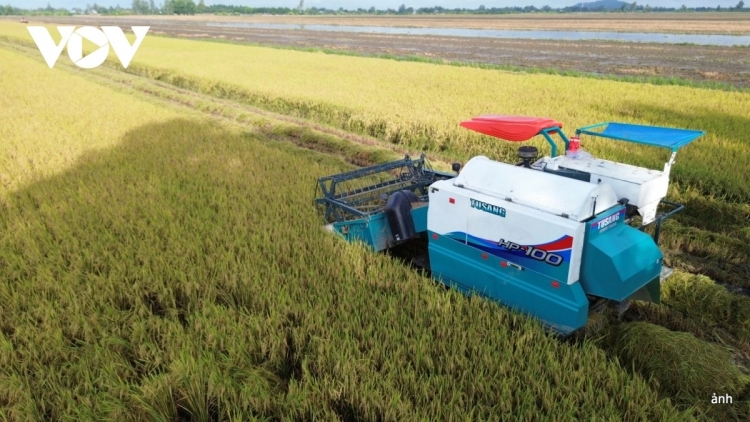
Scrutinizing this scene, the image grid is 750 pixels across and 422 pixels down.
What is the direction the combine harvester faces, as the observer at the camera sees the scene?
facing away from the viewer and to the left of the viewer
